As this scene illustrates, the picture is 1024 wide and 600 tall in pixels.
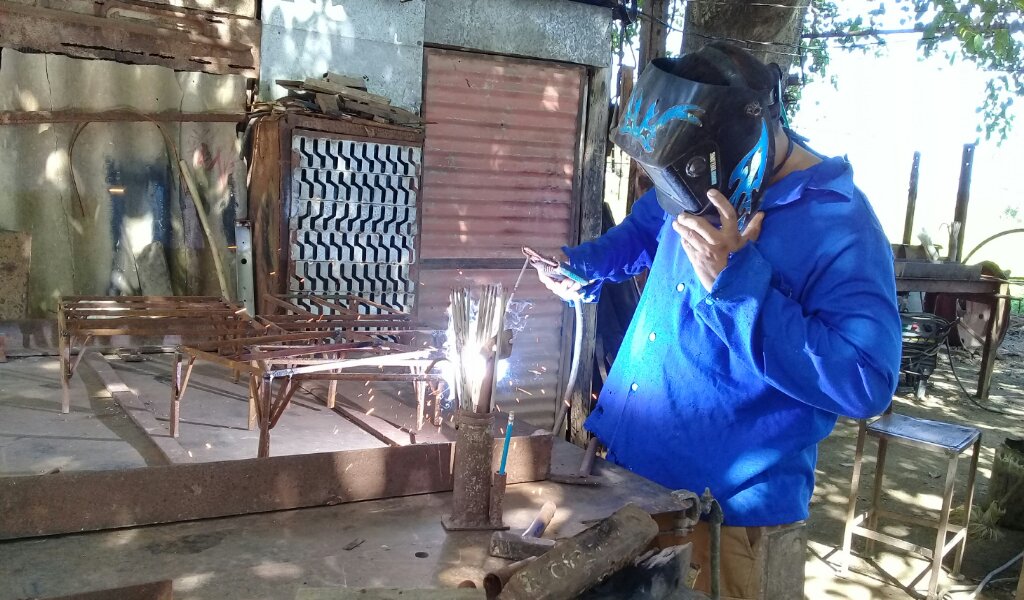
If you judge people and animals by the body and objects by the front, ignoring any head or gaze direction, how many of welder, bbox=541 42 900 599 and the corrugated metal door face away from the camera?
0

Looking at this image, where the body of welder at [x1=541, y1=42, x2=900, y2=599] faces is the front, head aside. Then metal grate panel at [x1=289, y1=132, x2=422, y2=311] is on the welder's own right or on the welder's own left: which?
on the welder's own right

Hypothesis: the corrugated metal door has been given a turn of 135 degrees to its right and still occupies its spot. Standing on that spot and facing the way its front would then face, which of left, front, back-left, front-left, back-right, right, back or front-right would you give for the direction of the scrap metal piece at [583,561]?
back-left

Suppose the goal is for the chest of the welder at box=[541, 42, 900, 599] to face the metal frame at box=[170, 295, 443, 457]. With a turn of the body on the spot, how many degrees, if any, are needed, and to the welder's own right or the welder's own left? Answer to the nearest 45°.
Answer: approximately 45° to the welder's own right

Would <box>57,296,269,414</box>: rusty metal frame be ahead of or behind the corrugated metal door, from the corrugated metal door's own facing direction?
ahead

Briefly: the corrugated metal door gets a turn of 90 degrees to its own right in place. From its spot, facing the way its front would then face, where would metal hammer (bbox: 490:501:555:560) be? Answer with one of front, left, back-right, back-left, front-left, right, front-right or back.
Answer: left

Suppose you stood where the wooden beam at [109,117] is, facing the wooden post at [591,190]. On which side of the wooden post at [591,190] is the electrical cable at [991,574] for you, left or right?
right

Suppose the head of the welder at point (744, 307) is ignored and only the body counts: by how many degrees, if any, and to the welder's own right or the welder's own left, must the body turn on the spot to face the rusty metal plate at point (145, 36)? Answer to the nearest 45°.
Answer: approximately 90° to the welder's own right

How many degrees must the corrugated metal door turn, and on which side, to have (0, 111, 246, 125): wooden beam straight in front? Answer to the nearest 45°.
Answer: approximately 45° to its right

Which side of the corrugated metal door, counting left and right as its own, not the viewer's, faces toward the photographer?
front

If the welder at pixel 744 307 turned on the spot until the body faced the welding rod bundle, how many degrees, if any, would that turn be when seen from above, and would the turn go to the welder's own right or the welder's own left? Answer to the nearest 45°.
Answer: approximately 45° to the welder's own right

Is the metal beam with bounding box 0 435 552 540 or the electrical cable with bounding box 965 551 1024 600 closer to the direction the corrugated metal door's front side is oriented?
the metal beam

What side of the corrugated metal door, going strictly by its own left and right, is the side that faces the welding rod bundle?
front

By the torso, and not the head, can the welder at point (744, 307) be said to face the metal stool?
no

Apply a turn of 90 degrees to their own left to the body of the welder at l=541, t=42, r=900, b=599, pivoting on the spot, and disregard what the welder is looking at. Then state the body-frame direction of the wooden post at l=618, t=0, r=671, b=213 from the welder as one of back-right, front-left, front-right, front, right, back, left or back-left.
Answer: back-left

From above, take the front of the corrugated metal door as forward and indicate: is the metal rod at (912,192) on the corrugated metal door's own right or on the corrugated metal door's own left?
on the corrugated metal door's own left

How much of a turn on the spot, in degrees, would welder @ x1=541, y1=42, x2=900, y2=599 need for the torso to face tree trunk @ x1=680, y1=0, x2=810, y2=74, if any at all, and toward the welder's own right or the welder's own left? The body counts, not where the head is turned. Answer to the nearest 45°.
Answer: approximately 135° to the welder's own right
